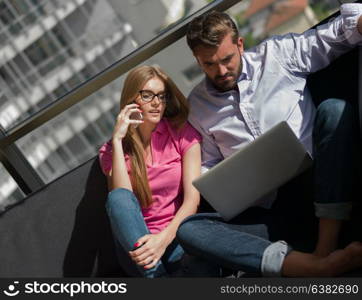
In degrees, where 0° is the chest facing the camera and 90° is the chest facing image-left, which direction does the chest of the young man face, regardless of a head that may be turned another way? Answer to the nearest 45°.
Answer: approximately 0°

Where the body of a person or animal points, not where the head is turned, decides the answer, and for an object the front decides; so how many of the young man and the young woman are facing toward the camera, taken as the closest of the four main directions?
2
